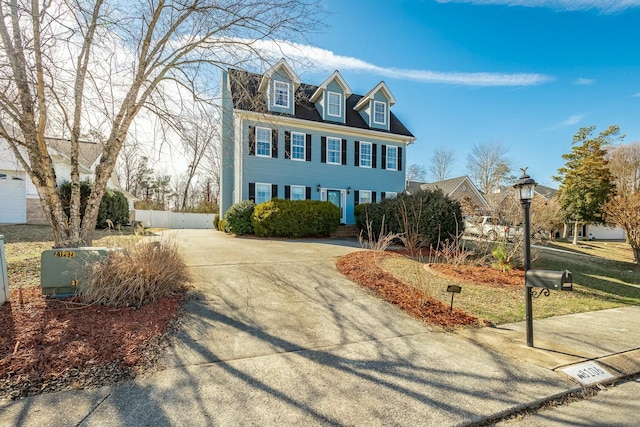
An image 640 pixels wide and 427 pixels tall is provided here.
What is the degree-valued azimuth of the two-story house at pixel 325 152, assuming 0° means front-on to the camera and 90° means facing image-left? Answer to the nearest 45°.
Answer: approximately 315°

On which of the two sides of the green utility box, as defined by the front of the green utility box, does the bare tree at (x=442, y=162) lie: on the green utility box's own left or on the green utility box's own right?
on the green utility box's own left

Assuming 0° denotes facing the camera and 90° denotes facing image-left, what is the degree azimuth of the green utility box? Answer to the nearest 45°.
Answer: approximately 0°

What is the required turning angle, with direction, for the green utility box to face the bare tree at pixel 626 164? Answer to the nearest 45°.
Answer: approximately 90° to its left

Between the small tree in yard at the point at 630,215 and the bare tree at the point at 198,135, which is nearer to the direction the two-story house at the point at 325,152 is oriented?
the small tree in yard

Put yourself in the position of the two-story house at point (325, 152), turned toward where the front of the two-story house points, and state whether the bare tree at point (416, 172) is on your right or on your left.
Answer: on your left

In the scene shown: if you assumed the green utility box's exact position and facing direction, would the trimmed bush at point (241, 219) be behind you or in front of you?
behind
